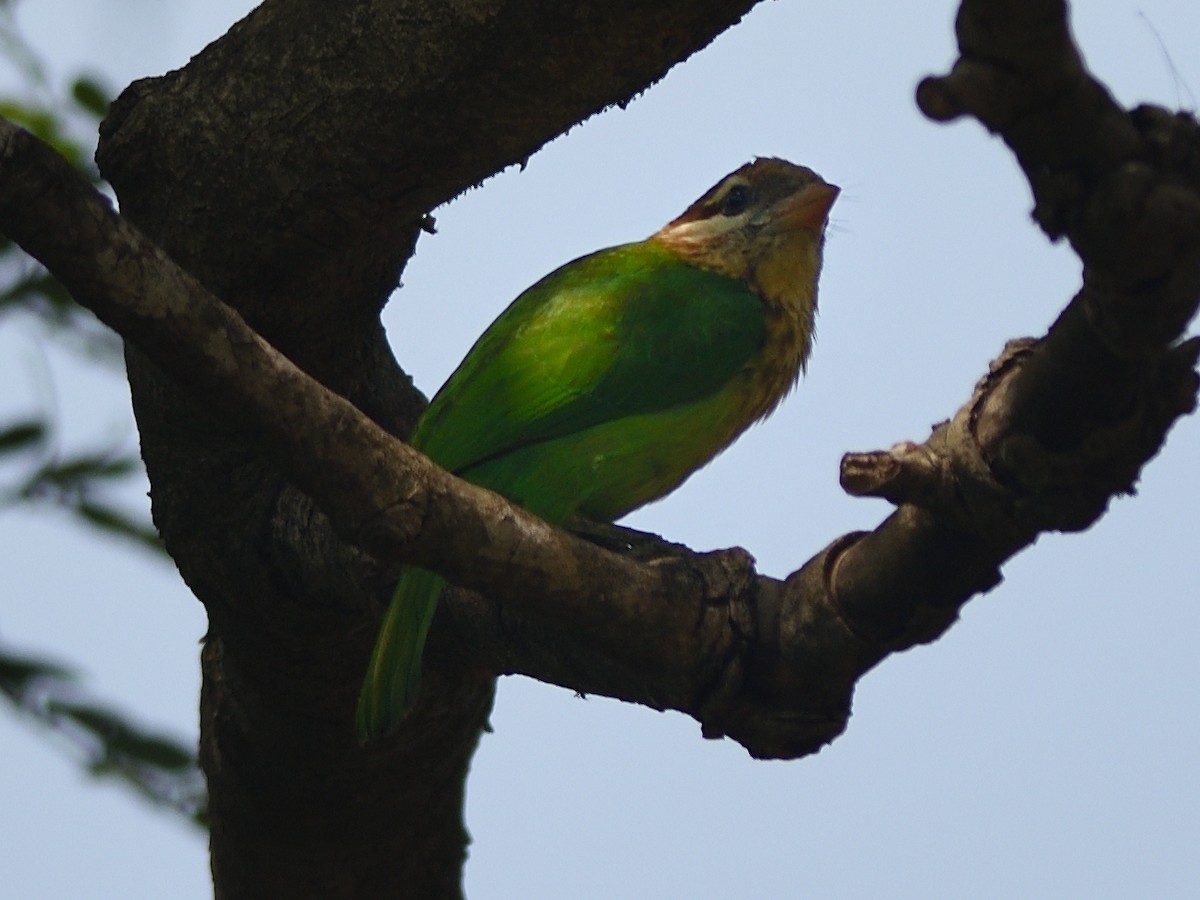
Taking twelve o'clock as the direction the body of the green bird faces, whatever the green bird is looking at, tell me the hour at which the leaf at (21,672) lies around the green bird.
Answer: The leaf is roughly at 5 o'clock from the green bird.

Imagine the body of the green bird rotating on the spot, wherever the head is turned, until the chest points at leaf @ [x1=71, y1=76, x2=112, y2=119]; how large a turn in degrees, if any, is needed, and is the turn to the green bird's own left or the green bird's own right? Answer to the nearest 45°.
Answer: approximately 135° to the green bird's own right

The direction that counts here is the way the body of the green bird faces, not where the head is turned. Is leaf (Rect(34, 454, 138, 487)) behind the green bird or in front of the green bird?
behind

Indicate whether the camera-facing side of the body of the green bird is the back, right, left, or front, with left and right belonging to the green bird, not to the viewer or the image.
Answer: right
